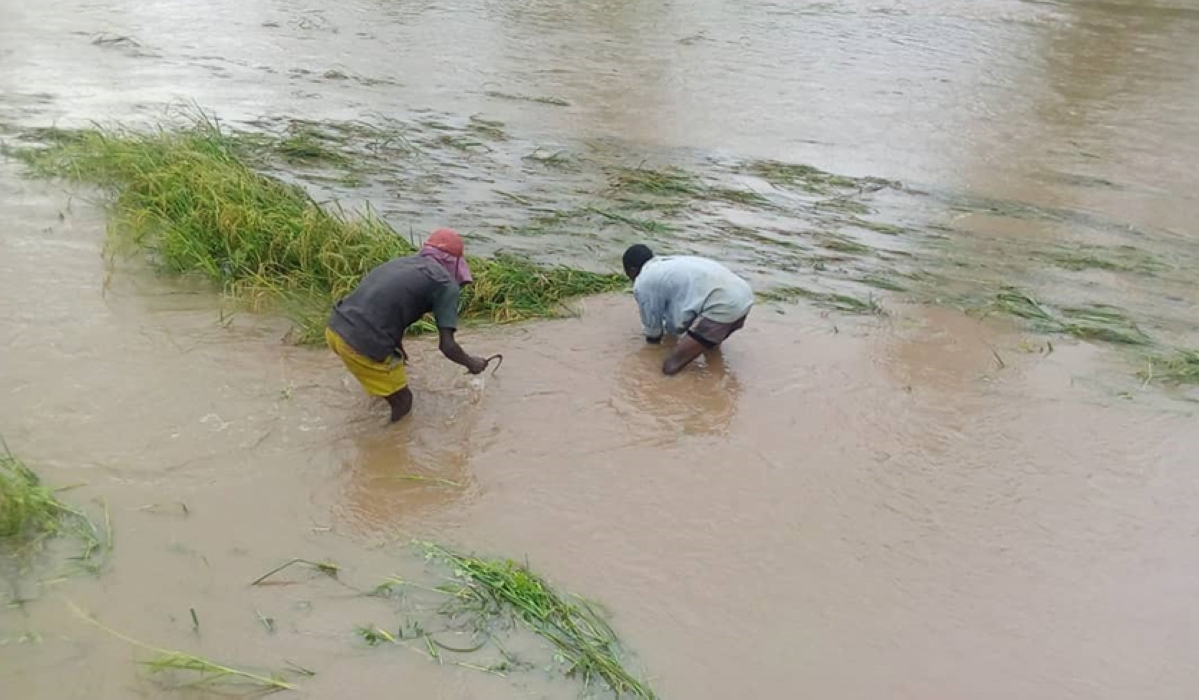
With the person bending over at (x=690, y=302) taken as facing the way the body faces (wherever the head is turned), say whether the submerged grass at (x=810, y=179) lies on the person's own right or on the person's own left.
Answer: on the person's own right

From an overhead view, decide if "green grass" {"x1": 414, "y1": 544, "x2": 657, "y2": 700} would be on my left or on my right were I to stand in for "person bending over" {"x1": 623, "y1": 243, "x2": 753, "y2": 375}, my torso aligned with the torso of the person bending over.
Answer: on my left

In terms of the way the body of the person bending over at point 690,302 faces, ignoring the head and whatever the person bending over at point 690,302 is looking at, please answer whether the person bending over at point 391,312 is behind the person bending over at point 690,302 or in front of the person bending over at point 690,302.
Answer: in front

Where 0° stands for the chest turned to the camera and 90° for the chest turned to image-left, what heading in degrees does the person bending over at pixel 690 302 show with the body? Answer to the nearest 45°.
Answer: approximately 90°

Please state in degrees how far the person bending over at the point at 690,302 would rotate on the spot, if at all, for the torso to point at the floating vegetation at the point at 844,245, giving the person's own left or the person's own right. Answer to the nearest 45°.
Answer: approximately 135° to the person's own right

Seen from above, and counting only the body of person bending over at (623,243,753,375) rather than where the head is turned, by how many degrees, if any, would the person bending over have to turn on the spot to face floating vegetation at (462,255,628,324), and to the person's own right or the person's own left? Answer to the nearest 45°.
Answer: approximately 45° to the person's own right

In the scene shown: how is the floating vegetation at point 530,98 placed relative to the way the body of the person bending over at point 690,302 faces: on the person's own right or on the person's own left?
on the person's own right

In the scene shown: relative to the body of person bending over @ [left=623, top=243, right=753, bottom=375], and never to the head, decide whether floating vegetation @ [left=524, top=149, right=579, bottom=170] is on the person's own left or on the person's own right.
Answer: on the person's own right

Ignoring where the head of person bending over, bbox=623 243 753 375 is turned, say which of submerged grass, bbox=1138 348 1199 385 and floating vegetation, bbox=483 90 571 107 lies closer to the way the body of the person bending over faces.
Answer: the floating vegetation

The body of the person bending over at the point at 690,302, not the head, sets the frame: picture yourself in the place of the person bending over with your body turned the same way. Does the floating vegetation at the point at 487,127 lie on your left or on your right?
on your right

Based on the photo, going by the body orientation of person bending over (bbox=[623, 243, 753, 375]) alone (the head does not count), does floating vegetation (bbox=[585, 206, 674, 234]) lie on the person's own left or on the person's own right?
on the person's own right

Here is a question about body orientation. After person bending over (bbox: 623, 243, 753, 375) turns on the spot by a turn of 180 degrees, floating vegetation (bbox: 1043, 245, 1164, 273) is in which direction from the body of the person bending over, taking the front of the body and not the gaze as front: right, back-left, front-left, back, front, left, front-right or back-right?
front-left

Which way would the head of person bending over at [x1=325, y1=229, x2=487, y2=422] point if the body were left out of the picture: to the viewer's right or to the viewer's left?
to the viewer's right
